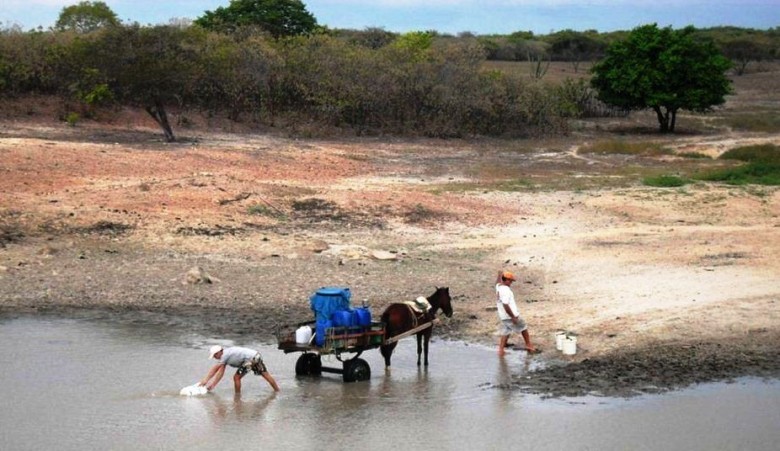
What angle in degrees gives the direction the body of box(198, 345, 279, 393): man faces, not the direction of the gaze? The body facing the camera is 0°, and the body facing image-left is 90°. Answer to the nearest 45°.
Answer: approximately 90°

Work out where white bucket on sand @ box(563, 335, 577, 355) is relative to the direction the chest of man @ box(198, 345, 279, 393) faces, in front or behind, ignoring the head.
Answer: behind

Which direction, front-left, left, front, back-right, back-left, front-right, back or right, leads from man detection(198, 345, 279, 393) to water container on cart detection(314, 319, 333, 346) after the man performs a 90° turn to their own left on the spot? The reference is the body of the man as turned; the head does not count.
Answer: left

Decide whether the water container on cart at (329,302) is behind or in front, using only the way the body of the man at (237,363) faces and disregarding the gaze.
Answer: behind

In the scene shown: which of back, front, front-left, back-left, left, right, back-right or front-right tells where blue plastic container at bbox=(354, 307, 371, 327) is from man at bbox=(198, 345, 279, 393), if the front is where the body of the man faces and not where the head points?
back

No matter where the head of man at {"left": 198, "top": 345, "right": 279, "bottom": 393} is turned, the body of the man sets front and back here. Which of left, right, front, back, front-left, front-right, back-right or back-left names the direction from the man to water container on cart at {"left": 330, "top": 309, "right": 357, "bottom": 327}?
back
